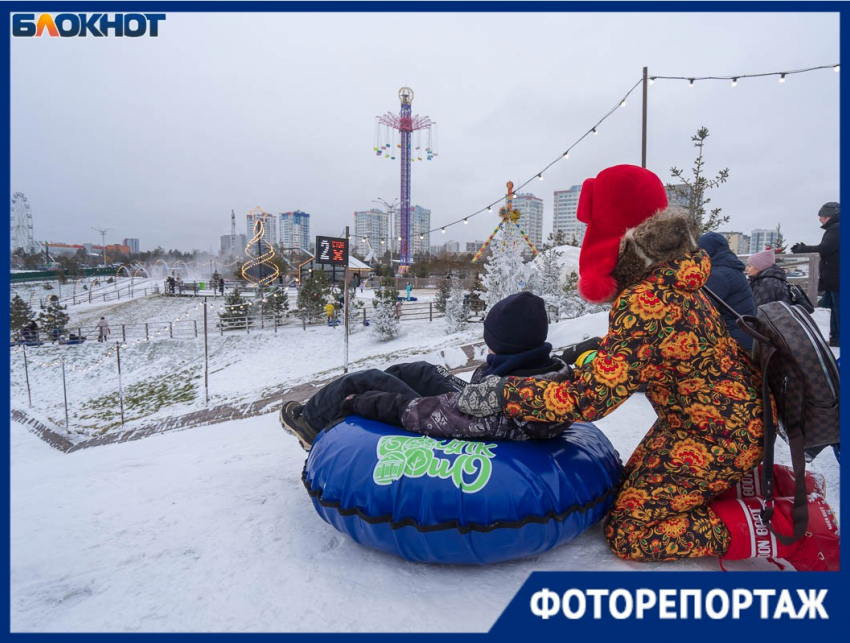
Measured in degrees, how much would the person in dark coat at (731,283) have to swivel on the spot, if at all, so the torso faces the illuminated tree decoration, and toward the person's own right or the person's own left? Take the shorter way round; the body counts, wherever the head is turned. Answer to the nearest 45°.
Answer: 0° — they already face it

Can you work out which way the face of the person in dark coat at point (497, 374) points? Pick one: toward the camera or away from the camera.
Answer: away from the camera

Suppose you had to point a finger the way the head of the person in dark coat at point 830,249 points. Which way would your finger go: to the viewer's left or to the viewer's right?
to the viewer's left

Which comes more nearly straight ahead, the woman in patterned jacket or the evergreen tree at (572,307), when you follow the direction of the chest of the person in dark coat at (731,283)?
the evergreen tree

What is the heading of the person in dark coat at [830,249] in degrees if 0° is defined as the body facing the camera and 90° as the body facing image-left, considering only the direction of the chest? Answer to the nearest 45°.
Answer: approximately 90°

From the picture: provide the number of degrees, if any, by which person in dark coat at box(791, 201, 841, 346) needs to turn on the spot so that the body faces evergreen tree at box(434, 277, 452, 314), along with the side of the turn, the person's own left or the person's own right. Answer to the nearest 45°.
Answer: approximately 45° to the person's own right

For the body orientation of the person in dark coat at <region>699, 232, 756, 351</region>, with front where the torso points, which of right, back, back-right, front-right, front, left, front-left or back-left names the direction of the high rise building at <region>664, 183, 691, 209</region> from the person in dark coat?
front-right

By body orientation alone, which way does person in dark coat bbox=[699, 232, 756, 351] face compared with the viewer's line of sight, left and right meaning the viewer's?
facing away from the viewer and to the left of the viewer

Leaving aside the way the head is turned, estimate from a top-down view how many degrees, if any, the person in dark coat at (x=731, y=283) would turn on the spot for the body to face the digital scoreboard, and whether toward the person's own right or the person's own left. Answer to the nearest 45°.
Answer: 0° — they already face it
